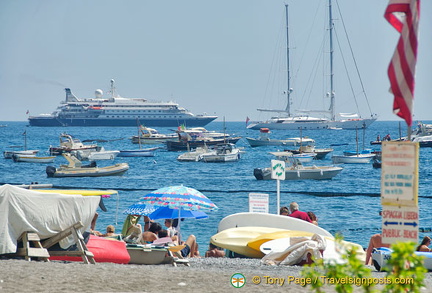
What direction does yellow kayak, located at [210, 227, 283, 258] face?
to the viewer's left

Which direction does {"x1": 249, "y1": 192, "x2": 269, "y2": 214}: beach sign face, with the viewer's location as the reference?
facing the viewer

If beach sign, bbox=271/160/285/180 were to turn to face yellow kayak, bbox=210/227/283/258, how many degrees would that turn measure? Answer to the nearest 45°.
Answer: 0° — it already faces it

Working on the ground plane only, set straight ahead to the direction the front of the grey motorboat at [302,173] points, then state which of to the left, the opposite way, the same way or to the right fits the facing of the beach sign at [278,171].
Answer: to the right

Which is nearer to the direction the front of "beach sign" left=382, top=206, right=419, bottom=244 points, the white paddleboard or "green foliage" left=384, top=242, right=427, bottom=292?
the green foliage

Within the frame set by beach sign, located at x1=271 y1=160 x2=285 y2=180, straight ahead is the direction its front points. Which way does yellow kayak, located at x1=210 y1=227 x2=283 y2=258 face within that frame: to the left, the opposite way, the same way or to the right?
to the right

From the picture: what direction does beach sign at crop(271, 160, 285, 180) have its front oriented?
toward the camera

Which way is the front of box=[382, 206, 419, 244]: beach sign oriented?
toward the camera

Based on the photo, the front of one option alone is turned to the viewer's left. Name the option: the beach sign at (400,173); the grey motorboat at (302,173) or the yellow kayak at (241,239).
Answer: the yellow kayak

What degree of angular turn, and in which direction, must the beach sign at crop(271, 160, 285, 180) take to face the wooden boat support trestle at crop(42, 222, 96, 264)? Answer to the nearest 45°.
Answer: approximately 45° to its right

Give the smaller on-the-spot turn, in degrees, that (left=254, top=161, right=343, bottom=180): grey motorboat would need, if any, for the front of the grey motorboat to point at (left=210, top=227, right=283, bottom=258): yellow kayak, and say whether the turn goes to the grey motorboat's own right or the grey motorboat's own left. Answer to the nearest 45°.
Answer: approximately 90° to the grey motorboat's own right

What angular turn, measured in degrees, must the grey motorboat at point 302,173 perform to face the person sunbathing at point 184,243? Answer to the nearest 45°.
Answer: approximately 90° to its right

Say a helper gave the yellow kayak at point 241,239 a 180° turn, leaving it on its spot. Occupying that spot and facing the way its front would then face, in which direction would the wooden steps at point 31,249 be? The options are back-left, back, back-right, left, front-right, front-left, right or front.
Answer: back-right

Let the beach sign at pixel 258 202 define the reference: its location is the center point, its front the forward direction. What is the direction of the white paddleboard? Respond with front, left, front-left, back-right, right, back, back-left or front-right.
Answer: front
